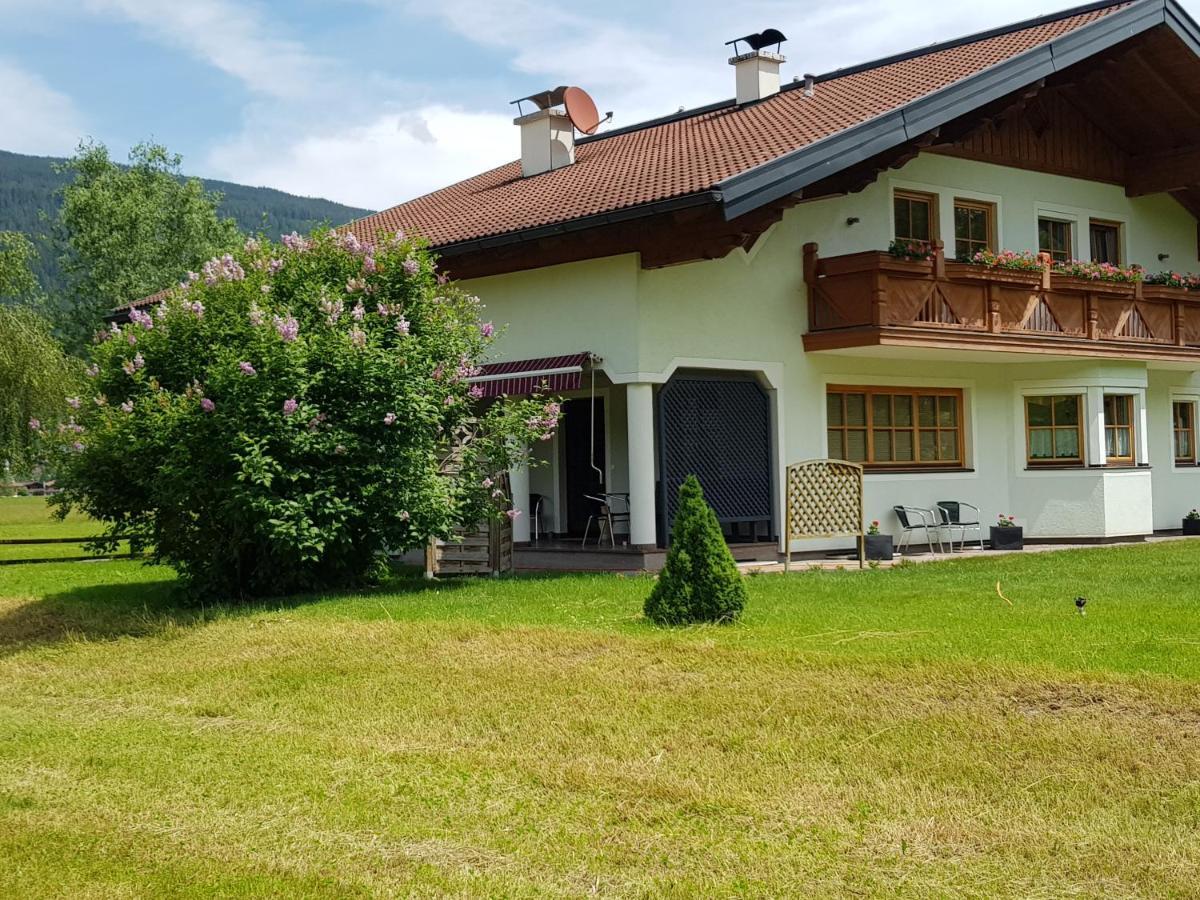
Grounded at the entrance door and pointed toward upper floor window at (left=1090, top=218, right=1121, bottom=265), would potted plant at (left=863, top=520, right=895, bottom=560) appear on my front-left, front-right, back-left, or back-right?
front-right

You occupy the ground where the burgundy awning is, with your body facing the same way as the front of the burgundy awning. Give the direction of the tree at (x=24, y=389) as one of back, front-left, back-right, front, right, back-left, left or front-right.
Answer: right

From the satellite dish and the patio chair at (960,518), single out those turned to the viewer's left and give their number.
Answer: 0

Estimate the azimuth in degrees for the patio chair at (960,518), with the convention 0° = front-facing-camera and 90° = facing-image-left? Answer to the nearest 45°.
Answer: approximately 315°

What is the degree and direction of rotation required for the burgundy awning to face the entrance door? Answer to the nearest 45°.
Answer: approximately 135° to its right

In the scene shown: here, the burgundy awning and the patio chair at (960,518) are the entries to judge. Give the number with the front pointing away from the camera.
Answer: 0

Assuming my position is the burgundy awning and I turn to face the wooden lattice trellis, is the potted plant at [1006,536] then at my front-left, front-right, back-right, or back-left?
front-left

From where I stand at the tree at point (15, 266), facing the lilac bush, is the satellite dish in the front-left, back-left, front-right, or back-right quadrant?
front-left

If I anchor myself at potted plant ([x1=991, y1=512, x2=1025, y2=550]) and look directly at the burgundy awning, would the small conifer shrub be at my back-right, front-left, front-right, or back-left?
front-left

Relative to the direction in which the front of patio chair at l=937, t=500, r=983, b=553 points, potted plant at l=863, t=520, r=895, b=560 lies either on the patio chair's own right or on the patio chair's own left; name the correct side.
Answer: on the patio chair's own right

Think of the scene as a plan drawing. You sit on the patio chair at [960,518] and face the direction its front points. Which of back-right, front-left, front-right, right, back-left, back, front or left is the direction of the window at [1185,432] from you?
left

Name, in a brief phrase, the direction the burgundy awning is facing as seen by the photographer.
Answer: facing the viewer and to the left of the viewer

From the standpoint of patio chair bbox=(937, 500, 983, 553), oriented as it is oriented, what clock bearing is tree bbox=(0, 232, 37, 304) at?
The tree is roughly at 5 o'clock from the patio chair.

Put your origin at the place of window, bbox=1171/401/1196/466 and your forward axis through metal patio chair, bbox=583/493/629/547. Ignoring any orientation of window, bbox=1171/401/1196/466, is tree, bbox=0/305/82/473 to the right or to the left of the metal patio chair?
right

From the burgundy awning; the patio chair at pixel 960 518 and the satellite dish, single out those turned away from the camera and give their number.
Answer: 0
